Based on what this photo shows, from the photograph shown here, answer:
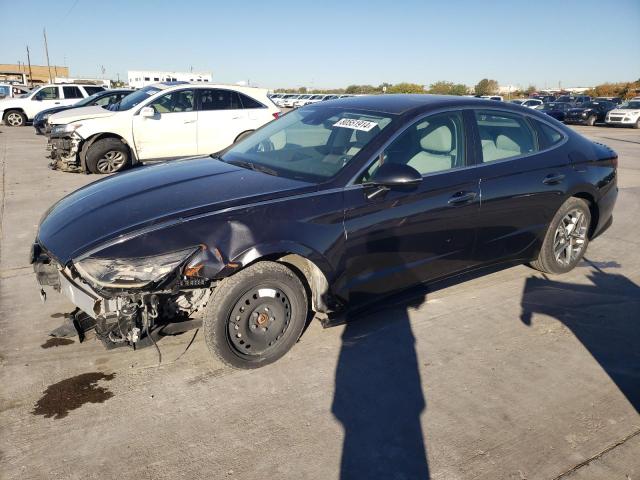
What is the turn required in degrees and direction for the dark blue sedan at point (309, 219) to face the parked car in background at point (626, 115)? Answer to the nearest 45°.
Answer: approximately 180°

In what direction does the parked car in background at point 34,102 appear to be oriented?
to the viewer's left

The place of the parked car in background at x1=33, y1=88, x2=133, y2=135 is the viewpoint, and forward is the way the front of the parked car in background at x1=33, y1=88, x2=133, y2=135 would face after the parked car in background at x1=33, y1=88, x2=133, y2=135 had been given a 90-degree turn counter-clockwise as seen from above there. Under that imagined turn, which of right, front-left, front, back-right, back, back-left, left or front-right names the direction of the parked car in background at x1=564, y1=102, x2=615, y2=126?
front-left

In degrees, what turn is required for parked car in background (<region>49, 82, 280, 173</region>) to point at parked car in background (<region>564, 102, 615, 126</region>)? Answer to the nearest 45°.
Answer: approximately 180°

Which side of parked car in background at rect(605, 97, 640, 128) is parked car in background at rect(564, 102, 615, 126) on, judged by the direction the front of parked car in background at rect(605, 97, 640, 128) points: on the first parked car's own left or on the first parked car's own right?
on the first parked car's own right

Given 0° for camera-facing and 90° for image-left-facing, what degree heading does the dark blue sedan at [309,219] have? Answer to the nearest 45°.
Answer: approximately 45°

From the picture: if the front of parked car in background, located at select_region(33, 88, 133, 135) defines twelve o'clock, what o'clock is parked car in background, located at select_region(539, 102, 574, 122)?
parked car in background, located at select_region(539, 102, 574, 122) is roughly at 7 o'clock from parked car in background, located at select_region(33, 88, 133, 135).

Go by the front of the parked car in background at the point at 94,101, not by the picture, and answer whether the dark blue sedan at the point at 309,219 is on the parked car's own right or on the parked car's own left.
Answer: on the parked car's own left

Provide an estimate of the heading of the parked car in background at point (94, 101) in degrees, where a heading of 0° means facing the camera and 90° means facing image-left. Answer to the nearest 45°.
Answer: approximately 45°
